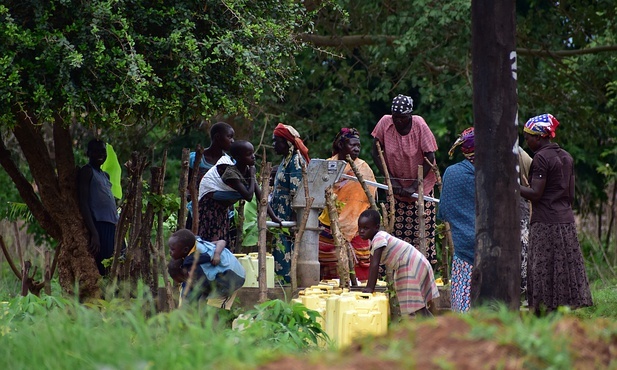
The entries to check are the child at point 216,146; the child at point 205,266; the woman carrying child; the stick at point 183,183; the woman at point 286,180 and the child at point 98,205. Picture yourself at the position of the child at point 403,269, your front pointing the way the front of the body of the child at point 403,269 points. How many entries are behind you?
0

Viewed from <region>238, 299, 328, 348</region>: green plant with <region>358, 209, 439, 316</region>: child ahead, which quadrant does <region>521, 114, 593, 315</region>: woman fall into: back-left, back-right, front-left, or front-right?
front-right

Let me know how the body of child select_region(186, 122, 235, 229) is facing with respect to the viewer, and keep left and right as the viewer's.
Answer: facing to the right of the viewer

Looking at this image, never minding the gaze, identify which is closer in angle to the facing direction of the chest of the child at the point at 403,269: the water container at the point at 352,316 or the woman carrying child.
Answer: the woman carrying child

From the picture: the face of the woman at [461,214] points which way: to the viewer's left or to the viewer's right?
to the viewer's left

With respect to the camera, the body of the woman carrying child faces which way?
to the viewer's right

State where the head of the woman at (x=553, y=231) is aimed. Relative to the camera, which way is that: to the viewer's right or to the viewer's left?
to the viewer's left
